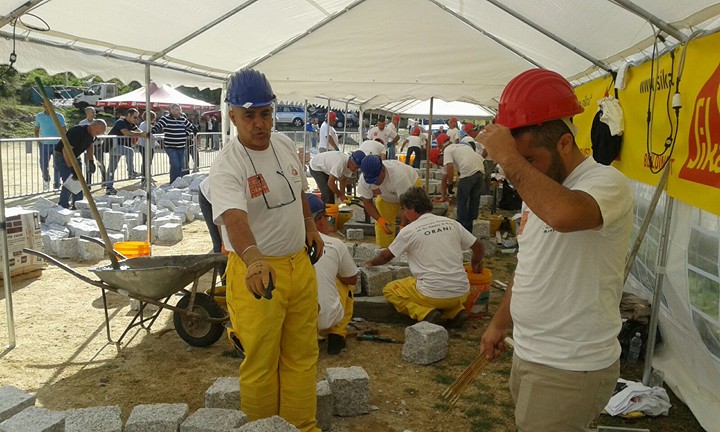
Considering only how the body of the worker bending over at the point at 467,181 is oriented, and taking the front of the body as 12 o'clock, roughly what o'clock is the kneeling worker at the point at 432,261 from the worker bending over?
The kneeling worker is roughly at 9 o'clock from the worker bending over.

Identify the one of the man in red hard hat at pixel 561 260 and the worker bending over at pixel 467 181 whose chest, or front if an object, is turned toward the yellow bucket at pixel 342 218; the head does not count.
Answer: the worker bending over

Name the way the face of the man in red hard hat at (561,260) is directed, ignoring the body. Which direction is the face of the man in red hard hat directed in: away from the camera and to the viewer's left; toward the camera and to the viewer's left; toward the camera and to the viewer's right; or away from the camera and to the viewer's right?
toward the camera and to the viewer's left

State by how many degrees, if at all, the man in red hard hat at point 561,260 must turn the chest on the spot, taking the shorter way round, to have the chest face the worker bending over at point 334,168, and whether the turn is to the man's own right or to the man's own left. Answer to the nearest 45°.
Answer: approximately 90° to the man's own right

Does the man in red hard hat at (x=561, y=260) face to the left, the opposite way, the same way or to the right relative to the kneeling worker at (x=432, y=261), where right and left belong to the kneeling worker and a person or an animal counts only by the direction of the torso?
to the left

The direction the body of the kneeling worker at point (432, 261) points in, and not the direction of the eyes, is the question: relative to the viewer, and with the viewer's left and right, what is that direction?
facing away from the viewer and to the left of the viewer

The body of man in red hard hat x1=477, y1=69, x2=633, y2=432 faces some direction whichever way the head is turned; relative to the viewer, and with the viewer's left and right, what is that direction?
facing the viewer and to the left of the viewer

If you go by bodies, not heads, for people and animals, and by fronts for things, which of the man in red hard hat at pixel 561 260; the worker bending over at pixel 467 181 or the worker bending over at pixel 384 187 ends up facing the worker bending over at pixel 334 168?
the worker bending over at pixel 467 181

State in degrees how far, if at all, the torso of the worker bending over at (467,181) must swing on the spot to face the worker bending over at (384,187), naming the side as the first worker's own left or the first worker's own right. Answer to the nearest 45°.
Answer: approximately 45° to the first worker's own left
